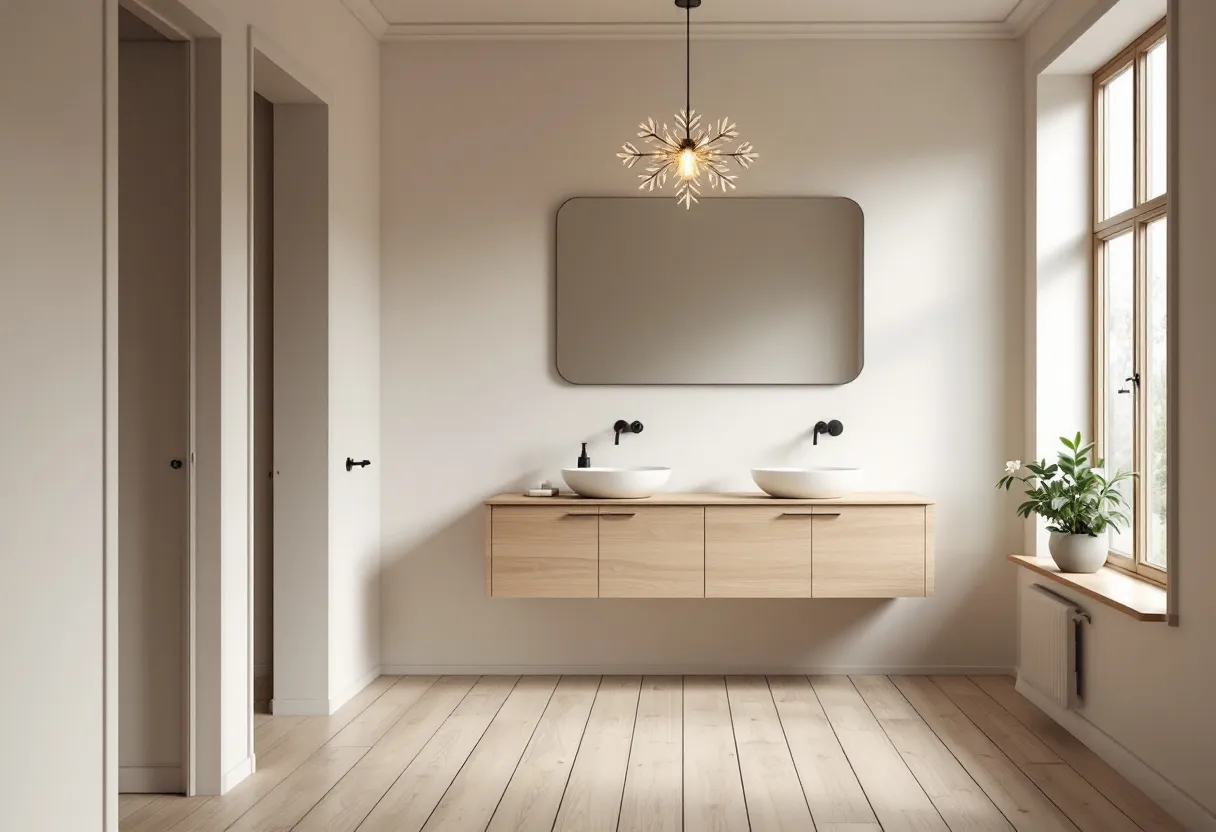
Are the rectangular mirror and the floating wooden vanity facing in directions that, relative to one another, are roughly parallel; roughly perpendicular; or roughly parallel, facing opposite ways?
roughly parallel

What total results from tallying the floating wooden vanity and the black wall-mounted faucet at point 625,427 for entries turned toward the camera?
2

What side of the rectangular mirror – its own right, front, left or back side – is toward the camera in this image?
front

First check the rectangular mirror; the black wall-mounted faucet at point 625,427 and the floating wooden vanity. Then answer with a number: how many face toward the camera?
3

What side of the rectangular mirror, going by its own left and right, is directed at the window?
left

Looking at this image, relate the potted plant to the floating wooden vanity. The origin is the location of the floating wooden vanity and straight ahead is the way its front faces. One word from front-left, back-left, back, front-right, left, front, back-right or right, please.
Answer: left

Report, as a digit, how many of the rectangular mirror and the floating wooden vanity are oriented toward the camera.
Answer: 2

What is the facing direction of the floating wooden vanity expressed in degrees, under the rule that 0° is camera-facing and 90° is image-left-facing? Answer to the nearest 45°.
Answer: approximately 0°

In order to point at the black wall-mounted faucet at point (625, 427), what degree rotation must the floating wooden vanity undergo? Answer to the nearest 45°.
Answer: approximately 135° to its right
